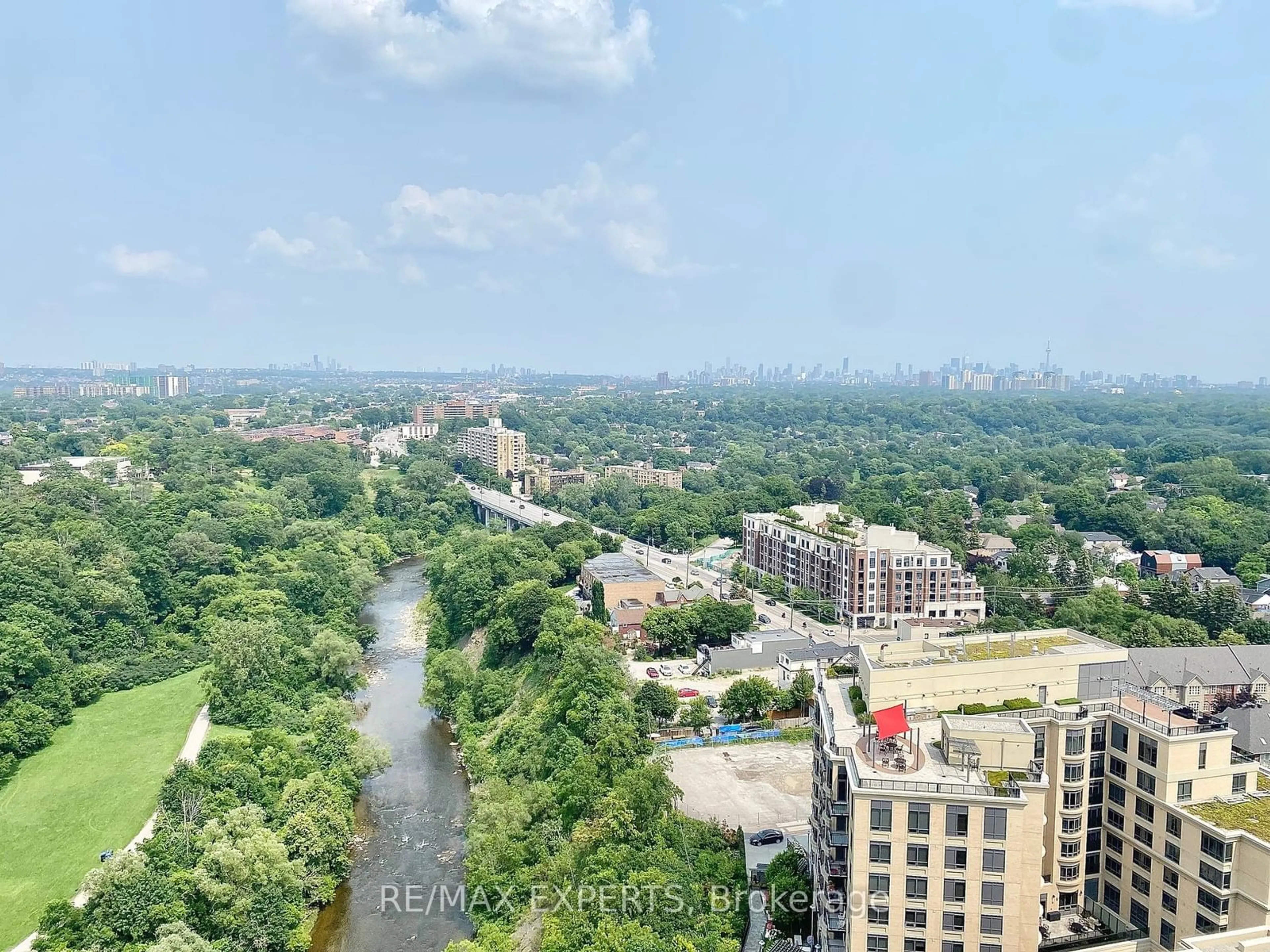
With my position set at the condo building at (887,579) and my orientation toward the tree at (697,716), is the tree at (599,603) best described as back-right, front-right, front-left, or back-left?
front-right

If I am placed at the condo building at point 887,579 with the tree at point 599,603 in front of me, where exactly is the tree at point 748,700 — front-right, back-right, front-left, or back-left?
front-left

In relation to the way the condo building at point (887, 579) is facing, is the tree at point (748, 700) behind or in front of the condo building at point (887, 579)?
in front

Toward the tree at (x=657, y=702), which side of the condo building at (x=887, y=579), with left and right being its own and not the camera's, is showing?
front

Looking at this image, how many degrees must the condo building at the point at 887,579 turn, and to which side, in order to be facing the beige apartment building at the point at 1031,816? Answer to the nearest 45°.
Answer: approximately 45° to its left

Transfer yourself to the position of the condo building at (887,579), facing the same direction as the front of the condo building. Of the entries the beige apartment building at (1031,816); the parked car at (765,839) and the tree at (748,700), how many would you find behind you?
0

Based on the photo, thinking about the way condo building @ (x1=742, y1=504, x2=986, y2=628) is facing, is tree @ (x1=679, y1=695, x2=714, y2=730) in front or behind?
in front

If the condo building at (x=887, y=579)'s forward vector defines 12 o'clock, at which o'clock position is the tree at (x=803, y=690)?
The tree is roughly at 11 o'clock from the condo building.

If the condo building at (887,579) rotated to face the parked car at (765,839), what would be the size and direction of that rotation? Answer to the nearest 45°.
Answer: approximately 45° to its left

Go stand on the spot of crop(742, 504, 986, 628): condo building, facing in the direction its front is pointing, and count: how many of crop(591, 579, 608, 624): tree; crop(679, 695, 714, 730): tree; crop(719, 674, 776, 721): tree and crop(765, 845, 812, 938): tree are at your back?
0

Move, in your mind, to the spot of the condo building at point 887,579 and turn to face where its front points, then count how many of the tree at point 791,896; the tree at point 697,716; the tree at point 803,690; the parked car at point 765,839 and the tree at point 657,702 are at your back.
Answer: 0

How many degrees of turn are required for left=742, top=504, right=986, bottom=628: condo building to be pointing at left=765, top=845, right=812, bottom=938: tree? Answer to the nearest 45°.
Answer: approximately 45° to its left
